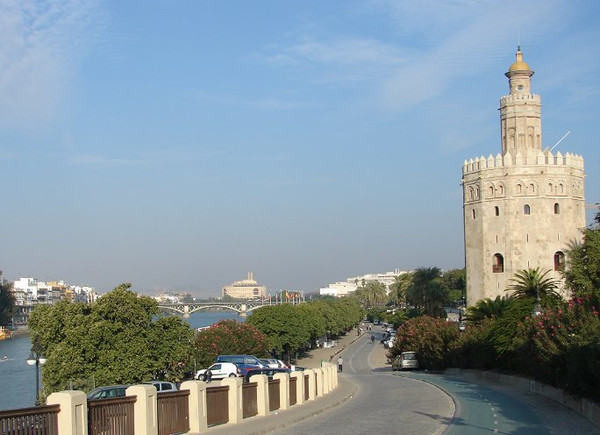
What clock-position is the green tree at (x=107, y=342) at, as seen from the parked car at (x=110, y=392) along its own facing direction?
The green tree is roughly at 3 o'clock from the parked car.

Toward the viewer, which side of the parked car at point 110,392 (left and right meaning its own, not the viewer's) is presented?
left

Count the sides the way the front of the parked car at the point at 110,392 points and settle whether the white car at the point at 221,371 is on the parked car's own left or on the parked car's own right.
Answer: on the parked car's own right

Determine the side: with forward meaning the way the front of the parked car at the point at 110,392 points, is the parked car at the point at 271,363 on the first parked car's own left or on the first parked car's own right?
on the first parked car's own right
